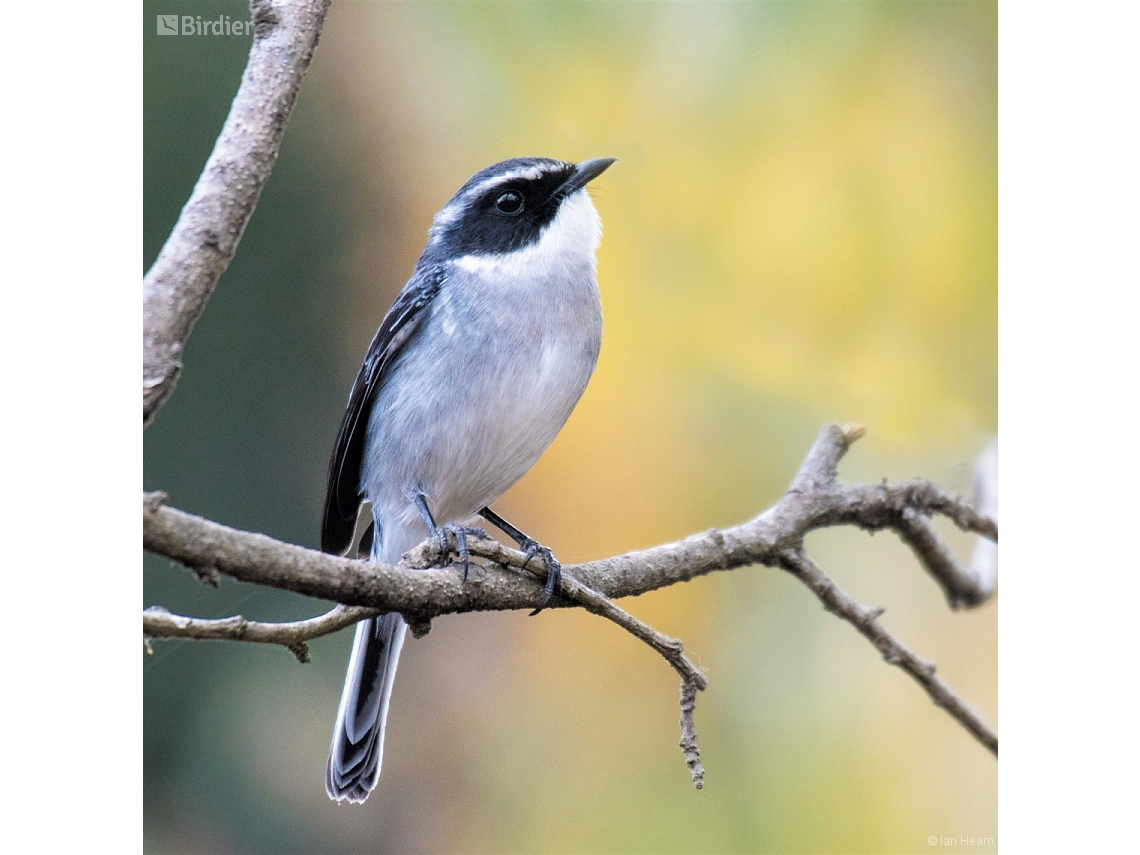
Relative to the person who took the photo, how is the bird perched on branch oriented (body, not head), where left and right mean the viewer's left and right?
facing the viewer and to the right of the viewer

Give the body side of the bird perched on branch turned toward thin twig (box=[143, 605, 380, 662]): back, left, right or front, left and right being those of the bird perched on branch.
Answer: right

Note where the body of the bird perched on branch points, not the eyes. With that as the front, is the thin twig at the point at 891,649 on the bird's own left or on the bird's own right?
on the bird's own left
